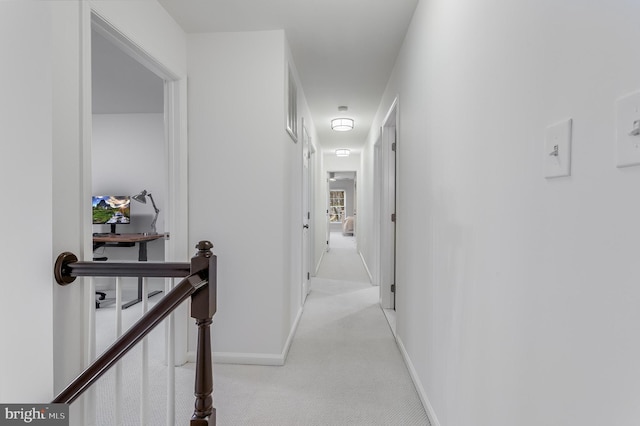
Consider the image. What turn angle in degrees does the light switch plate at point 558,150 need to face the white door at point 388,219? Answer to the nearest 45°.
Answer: approximately 90° to its right

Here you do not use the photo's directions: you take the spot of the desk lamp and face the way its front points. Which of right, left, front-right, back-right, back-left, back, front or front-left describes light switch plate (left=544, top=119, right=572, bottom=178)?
left

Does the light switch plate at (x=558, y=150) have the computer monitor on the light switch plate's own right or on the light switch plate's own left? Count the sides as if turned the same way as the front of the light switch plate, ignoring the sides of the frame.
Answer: on the light switch plate's own right

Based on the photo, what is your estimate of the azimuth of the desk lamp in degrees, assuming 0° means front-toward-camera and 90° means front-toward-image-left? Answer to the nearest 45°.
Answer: approximately 90°

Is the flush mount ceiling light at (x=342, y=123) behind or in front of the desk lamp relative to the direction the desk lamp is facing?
behind

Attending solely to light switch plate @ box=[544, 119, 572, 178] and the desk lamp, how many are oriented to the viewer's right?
0

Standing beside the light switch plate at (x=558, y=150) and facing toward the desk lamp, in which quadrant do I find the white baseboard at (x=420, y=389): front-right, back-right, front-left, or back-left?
front-right

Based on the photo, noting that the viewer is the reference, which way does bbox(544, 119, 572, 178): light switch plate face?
facing the viewer and to the left of the viewer

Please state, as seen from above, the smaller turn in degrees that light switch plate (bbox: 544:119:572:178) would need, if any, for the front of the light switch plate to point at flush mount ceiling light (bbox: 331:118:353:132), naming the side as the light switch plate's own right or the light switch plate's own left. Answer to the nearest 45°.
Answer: approximately 90° to the light switch plate's own right

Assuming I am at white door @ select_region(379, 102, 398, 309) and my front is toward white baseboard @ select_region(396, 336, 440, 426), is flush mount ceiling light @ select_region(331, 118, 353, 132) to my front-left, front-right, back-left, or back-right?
back-right

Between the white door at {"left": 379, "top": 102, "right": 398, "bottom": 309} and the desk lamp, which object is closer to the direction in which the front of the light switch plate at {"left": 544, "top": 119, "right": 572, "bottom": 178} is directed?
the desk lamp

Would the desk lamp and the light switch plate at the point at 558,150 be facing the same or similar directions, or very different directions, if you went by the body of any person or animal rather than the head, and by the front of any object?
same or similar directions
